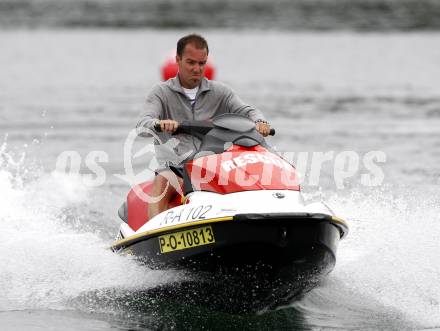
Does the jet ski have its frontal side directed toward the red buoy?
no

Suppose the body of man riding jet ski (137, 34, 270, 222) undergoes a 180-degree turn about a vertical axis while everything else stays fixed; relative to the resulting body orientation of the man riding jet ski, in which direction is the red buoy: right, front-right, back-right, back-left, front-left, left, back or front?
front-right

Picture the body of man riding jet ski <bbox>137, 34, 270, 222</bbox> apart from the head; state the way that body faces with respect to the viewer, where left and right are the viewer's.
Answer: facing the viewer and to the right of the viewer

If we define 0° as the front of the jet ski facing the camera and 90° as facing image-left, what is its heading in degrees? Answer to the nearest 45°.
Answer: approximately 315°
